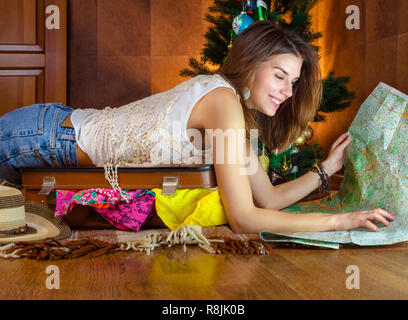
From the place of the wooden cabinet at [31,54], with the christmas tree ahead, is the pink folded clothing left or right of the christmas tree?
right

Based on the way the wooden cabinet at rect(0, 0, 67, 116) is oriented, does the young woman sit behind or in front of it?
in front

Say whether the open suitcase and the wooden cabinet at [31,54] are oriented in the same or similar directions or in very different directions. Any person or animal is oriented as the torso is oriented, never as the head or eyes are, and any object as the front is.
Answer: same or similar directions

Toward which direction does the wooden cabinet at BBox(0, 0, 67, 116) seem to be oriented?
toward the camera

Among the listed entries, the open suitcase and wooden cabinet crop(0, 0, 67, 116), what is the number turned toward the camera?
2

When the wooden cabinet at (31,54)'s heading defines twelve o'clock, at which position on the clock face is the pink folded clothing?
The pink folded clothing is roughly at 12 o'clock from the wooden cabinet.

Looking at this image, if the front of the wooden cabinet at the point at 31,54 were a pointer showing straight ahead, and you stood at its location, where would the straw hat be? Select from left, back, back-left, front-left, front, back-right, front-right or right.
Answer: front

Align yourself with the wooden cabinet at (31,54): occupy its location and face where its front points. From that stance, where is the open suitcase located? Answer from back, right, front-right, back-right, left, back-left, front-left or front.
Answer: front

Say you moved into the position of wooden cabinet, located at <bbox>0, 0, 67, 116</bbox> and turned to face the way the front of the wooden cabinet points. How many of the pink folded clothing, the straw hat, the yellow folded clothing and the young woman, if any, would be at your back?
0

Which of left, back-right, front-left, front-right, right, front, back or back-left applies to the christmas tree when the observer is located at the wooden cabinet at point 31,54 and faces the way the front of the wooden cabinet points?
front-left

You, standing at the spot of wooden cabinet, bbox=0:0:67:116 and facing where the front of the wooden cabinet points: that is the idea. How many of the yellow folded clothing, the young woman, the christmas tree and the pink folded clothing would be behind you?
0

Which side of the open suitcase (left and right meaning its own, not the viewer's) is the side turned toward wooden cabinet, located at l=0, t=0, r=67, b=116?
back

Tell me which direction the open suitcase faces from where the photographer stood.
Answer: facing the viewer
